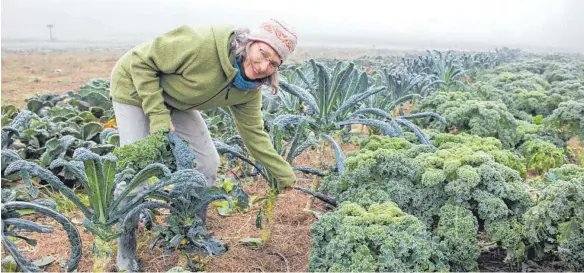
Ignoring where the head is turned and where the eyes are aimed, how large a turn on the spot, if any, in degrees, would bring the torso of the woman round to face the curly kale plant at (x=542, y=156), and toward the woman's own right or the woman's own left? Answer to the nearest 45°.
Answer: approximately 45° to the woman's own left

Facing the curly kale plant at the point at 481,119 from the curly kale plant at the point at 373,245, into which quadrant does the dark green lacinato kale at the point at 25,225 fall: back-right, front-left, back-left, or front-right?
back-left

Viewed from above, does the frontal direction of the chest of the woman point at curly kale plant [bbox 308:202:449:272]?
yes

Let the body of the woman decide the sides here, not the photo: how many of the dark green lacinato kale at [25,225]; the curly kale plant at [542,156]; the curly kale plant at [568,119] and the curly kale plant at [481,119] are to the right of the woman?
1

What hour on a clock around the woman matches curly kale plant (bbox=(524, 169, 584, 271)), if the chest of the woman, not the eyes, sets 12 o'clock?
The curly kale plant is roughly at 11 o'clock from the woman.

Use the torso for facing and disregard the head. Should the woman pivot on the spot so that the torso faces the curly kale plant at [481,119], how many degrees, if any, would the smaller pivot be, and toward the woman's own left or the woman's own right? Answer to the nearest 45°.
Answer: approximately 90° to the woman's own left

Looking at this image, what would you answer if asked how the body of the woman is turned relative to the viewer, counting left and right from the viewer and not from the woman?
facing the viewer and to the right of the viewer

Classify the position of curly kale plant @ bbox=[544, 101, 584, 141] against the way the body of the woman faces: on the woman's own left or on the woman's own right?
on the woman's own left

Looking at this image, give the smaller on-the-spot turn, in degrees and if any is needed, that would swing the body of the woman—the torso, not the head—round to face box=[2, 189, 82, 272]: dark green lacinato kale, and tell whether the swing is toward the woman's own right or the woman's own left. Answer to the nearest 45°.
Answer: approximately 90° to the woman's own right

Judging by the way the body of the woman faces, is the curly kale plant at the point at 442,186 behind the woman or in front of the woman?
in front

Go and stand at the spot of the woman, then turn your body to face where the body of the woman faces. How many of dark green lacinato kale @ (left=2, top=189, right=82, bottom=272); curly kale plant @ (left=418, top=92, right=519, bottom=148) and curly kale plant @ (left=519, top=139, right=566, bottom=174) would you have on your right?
1
